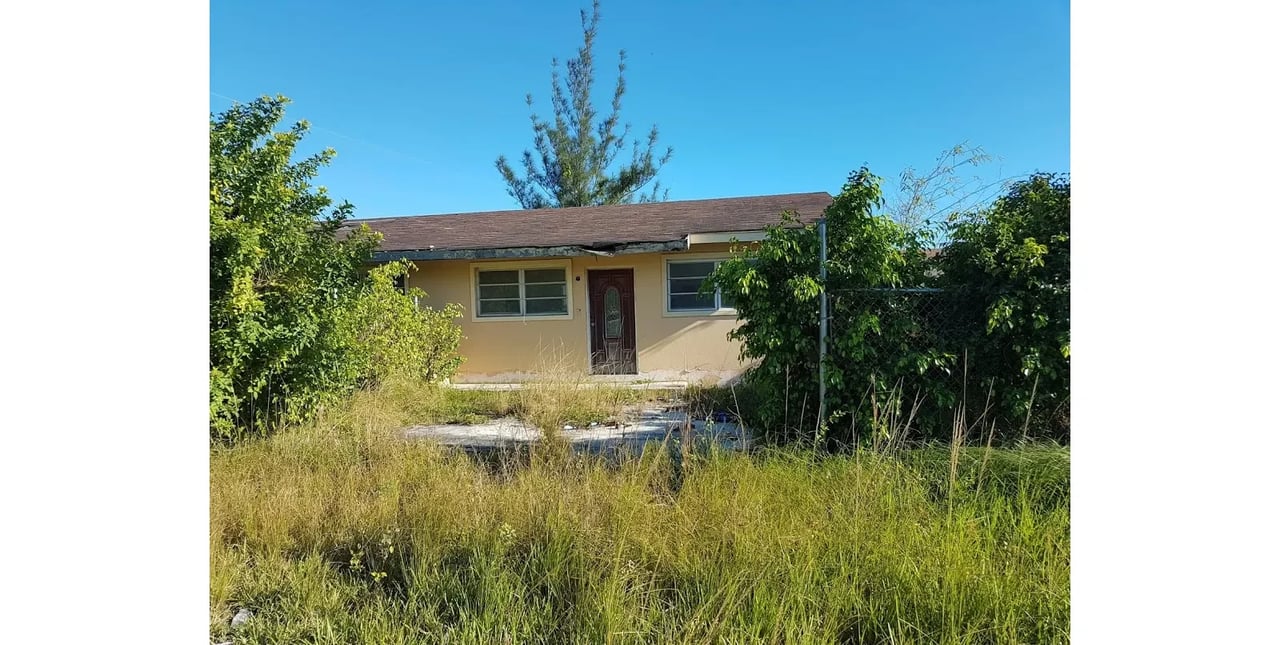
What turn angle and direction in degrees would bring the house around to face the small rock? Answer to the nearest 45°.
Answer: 0° — it already faces it

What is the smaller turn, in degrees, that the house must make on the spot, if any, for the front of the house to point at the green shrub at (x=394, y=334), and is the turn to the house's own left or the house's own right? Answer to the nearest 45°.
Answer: approximately 45° to the house's own right

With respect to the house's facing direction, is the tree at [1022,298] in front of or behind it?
in front

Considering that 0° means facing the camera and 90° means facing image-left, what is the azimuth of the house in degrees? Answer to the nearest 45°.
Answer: approximately 0°

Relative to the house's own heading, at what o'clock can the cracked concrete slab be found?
The cracked concrete slab is roughly at 12 o'clock from the house.

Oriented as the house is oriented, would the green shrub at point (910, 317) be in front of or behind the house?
in front

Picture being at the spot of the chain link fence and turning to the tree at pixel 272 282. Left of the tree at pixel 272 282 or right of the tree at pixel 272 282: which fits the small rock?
left

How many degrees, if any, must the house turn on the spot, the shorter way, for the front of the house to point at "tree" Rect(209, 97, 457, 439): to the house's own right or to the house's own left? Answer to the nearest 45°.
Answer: approximately 45° to the house's own right

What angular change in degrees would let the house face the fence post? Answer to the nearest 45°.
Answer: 0° — it already faces it
